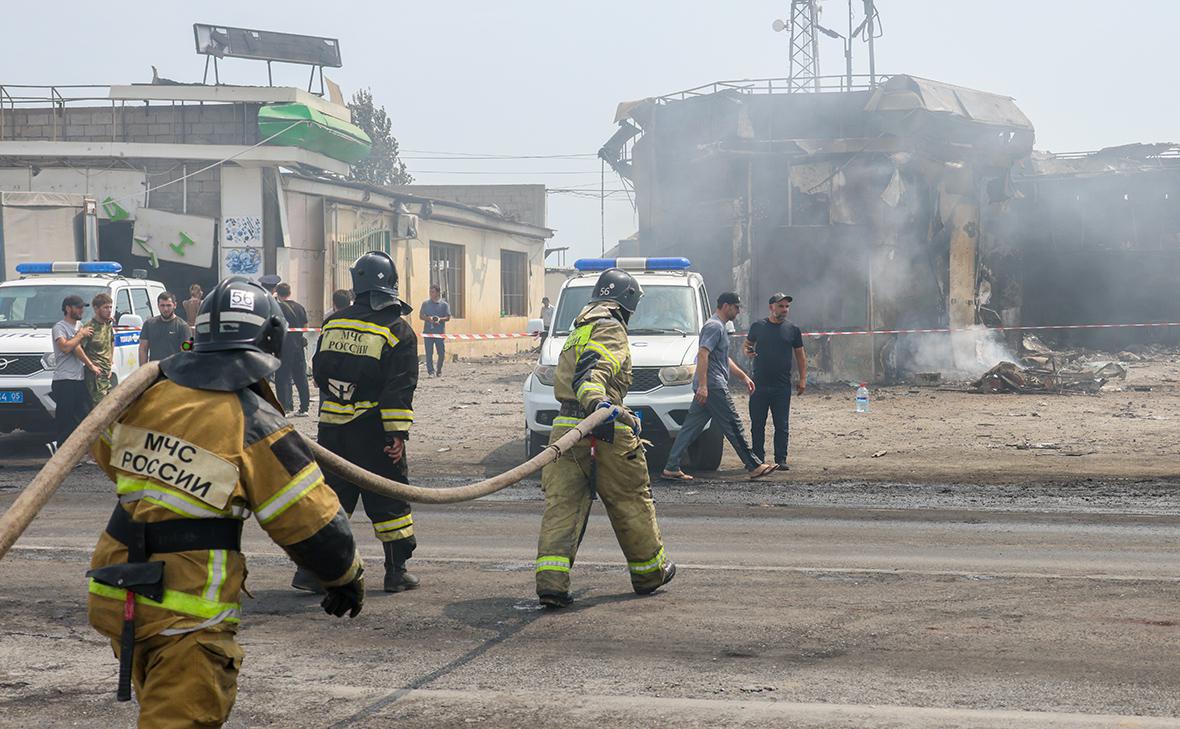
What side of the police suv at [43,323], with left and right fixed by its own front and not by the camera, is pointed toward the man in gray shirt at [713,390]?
left

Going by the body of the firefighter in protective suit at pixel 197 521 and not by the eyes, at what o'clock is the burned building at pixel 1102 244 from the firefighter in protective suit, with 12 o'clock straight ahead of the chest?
The burned building is roughly at 12 o'clock from the firefighter in protective suit.

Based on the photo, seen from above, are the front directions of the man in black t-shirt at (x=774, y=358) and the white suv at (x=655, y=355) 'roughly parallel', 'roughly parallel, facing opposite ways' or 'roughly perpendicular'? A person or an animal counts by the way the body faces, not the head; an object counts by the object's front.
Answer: roughly parallel

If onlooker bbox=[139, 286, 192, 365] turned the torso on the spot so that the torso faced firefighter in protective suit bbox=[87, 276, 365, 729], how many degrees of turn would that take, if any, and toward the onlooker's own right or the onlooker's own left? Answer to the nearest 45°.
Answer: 0° — they already face them

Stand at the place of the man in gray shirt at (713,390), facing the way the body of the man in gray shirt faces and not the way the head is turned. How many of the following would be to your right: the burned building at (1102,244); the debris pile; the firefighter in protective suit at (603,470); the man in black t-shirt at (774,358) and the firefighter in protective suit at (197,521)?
2

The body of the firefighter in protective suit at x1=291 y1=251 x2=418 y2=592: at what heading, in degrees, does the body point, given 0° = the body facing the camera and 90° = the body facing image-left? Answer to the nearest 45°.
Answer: approximately 225°

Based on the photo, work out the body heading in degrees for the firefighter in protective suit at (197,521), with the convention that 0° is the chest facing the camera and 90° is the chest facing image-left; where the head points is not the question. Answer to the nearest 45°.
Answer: approximately 225°

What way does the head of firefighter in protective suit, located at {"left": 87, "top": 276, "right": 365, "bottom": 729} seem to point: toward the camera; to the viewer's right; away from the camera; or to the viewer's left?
away from the camera

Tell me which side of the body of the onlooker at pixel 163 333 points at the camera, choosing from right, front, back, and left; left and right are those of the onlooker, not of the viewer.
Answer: front

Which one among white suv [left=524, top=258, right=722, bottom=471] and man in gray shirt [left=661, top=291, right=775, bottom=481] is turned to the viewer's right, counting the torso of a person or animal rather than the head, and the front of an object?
the man in gray shirt

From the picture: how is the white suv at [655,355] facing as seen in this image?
toward the camera

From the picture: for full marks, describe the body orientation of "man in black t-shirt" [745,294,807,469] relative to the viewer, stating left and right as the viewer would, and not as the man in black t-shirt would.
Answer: facing the viewer

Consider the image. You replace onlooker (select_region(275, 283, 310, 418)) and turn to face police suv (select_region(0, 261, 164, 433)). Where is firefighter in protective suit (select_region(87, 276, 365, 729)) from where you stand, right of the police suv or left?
left

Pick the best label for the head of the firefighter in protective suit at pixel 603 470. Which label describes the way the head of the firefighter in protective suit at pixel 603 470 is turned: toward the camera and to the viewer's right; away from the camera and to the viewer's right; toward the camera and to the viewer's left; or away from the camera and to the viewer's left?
away from the camera and to the viewer's right

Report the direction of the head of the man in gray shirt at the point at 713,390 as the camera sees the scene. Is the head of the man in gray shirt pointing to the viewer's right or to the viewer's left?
to the viewer's right

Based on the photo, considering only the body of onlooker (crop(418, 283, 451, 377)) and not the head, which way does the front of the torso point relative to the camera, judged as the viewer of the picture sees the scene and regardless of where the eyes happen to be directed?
toward the camera

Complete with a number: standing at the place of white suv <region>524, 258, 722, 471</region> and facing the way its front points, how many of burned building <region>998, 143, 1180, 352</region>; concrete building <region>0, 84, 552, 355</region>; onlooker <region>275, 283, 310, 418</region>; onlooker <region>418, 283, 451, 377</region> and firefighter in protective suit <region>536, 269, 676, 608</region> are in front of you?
1
